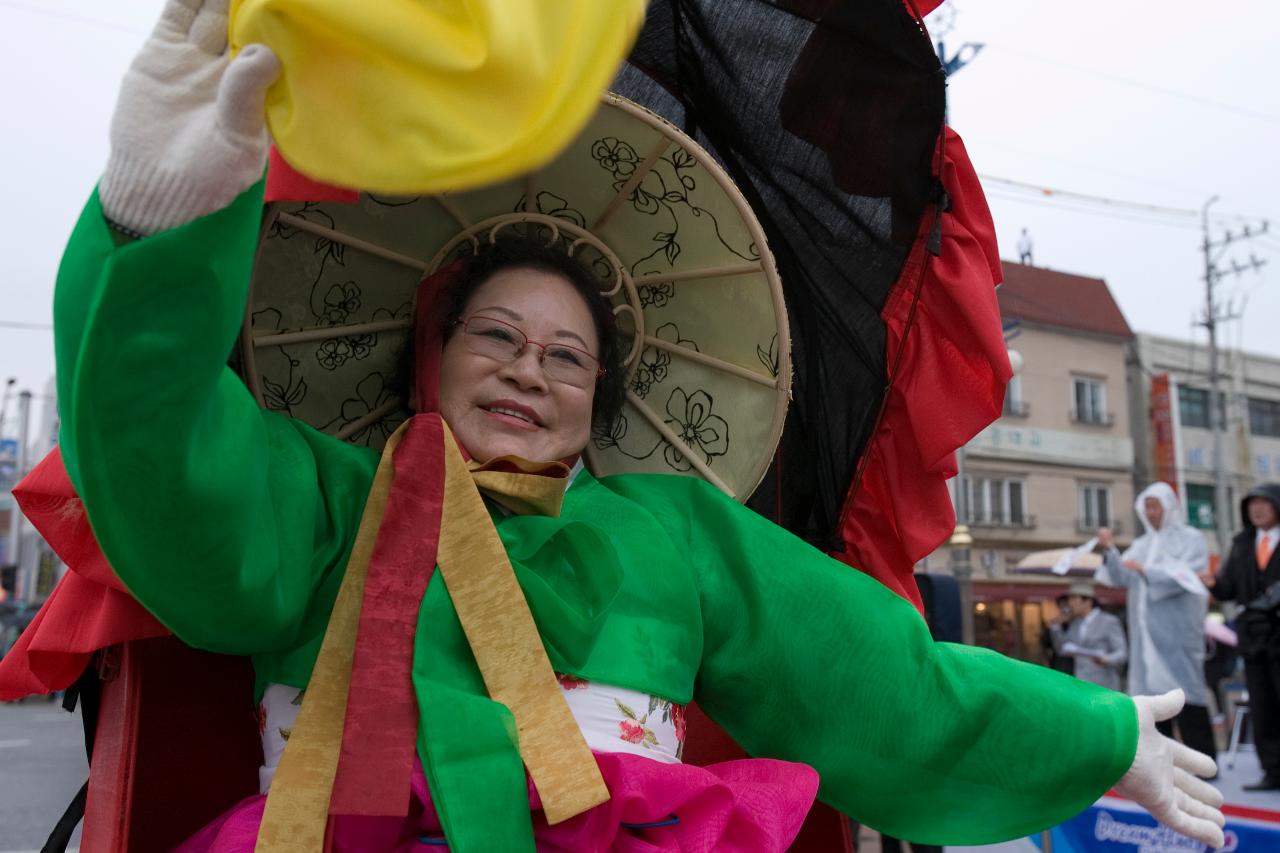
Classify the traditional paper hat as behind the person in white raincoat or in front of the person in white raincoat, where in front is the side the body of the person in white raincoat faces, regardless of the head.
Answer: in front

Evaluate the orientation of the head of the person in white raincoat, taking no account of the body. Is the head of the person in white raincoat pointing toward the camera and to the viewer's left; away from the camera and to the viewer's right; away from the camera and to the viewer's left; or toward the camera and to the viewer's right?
toward the camera and to the viewer's left

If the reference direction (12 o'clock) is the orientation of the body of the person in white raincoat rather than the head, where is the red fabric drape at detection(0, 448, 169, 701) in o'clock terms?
The red fabric drape is roughly at 11 o'clock from the person in white raincoat.

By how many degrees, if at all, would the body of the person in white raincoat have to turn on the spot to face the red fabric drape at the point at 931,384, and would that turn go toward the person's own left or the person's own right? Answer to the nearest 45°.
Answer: approximately 45° to the person's own left

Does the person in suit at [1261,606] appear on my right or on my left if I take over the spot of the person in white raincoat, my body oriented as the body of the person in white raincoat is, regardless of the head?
on my left

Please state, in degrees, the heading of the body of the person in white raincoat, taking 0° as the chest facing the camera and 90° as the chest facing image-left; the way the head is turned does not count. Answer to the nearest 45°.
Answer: approximately 45°

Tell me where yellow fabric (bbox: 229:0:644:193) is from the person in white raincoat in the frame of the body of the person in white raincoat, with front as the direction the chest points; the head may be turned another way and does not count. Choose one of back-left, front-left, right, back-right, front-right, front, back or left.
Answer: front-left
